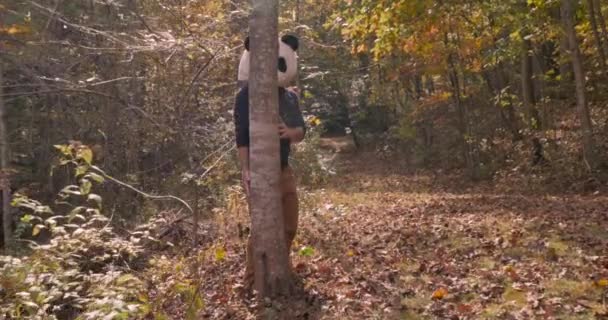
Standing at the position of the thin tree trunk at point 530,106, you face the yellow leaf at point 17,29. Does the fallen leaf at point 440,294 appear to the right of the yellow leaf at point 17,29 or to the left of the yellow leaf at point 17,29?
left

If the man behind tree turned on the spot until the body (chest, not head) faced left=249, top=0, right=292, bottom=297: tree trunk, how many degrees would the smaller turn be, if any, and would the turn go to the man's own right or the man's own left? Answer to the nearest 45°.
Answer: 0° — they already face it

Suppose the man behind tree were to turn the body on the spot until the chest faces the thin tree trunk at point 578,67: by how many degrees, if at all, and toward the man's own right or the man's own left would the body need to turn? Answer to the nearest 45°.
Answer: approximately 135° to the man's own left

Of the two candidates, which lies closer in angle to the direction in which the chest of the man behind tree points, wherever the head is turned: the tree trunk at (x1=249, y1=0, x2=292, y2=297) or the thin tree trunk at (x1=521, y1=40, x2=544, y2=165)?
the tree trunk

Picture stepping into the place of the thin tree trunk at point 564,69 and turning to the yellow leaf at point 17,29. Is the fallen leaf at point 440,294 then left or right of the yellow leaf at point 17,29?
left

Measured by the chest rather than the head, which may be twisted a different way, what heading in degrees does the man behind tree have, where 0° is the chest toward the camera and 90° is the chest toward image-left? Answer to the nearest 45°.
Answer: approximately 0°

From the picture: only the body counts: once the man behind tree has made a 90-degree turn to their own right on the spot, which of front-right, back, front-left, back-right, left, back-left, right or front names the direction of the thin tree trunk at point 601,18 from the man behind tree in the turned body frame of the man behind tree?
back-right

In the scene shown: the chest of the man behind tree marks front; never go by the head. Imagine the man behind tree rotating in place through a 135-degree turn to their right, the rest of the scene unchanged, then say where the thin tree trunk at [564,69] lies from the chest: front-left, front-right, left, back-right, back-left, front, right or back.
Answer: right

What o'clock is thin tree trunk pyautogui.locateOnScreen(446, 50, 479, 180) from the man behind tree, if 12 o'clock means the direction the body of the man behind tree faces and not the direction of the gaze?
The thin tree trunk is roughly at 7 o'clock from the man behind tree.

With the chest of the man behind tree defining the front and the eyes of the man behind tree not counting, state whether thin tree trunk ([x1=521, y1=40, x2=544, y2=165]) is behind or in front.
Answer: behind

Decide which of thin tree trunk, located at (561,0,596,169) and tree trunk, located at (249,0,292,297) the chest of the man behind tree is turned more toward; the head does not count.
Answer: the tree trunk
